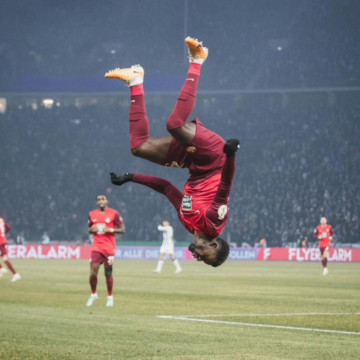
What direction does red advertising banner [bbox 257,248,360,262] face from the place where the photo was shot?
facing the viewer

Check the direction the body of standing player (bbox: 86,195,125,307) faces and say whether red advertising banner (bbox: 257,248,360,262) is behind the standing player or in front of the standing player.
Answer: behind

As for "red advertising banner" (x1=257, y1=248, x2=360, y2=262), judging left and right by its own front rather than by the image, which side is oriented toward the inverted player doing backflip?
front

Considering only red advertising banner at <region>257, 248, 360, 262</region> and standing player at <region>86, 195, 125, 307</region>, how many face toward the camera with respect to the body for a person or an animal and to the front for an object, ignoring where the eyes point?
2

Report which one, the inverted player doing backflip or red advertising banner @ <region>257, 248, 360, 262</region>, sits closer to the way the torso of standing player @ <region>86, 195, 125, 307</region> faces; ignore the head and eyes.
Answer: the inverted player doing backflip

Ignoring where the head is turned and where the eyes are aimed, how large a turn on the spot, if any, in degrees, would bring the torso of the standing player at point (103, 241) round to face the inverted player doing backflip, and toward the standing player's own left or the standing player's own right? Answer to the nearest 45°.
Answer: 0° — they already face them

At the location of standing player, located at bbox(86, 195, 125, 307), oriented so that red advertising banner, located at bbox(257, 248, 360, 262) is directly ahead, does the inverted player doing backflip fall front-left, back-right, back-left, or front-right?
back-right

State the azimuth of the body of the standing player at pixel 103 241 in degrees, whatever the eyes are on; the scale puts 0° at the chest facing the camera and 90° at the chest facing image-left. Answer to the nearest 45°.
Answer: approximately 0°
